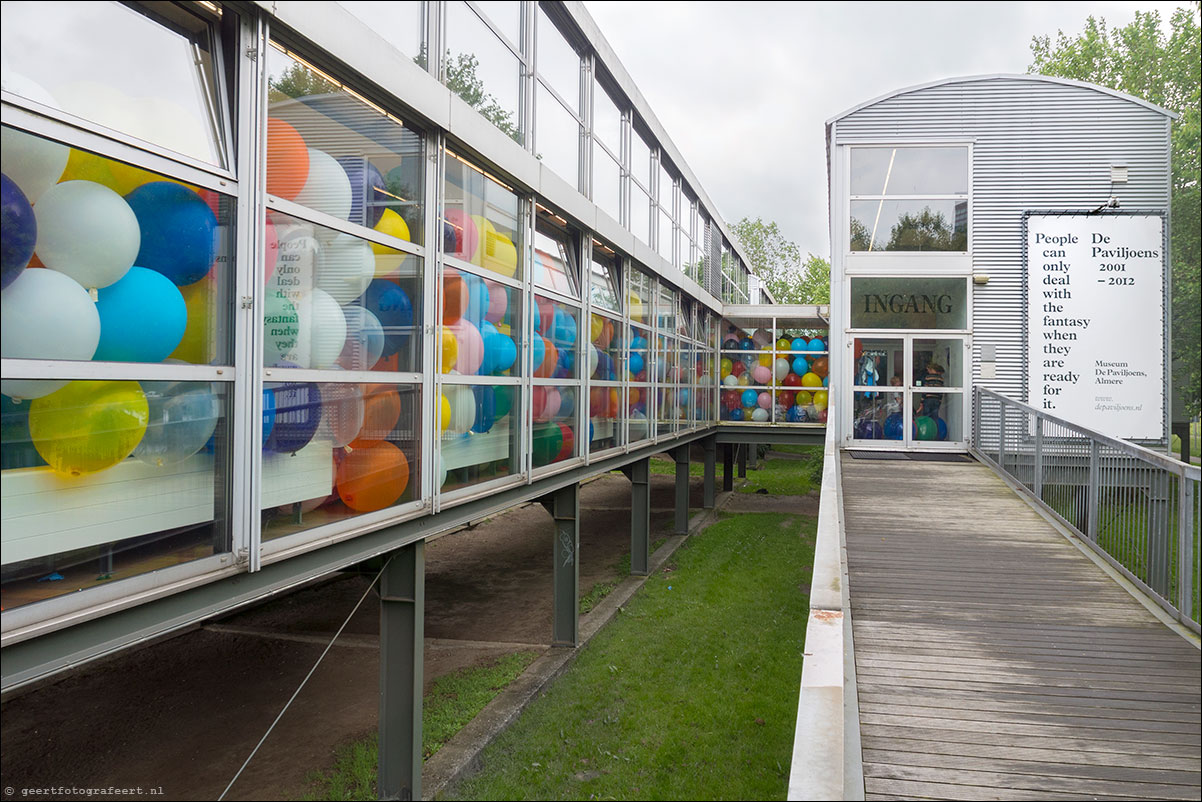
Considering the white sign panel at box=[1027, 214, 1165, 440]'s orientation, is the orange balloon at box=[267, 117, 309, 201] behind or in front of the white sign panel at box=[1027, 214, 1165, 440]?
in front

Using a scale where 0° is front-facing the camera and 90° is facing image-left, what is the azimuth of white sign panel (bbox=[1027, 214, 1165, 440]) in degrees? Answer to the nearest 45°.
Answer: approximately 0°

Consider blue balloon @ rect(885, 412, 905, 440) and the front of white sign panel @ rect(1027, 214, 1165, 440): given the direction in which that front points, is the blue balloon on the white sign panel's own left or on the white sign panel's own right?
on the white sign panel's own right

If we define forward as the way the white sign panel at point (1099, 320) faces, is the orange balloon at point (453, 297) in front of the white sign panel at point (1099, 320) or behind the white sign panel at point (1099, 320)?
in front

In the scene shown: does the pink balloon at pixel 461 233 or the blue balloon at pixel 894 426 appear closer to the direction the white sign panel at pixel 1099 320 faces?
the pink balloon

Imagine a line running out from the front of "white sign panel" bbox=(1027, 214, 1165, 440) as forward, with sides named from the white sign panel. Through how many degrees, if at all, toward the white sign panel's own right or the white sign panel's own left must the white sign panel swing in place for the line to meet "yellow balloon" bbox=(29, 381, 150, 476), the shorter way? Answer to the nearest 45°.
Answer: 0° — it already faces it

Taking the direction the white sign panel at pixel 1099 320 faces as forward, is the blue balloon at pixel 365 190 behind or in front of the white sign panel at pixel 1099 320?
in front

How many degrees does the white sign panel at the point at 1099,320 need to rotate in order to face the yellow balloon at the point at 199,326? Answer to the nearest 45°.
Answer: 0° — it already faces it

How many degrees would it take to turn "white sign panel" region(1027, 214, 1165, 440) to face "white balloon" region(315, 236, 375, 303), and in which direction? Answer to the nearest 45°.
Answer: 0° — it already faces it

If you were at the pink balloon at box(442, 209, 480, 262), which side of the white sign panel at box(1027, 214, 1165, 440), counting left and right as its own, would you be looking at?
front

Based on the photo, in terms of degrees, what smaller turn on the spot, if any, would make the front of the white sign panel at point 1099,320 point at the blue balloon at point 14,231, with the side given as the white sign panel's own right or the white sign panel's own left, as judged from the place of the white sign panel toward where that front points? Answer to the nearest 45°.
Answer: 0° — it already faces it

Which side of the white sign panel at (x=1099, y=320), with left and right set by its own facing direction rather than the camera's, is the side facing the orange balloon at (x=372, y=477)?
front
